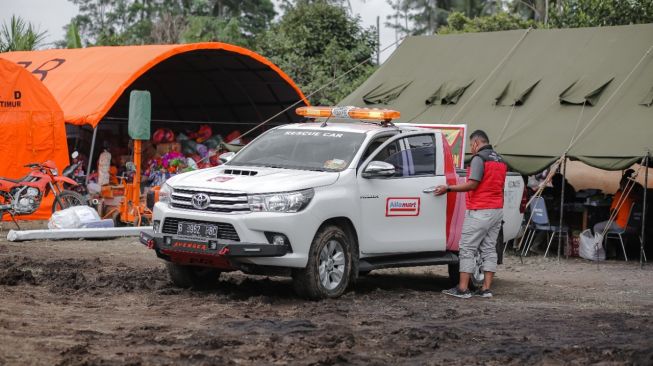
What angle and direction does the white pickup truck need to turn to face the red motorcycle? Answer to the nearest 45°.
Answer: approximately 90° to its right

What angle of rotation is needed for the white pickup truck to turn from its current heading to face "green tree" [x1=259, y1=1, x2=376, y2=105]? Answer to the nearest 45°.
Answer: approximately 135° to its right

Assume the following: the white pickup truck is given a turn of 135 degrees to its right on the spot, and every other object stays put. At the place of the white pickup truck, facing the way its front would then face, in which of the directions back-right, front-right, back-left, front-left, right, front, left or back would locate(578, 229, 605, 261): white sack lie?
front-right

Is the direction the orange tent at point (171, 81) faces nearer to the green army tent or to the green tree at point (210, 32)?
the green army tent

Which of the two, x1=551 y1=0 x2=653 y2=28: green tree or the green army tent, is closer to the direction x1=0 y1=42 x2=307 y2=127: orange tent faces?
the green army tent

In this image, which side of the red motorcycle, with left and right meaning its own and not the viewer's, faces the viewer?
right

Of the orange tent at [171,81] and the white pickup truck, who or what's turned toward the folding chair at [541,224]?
the orange tent

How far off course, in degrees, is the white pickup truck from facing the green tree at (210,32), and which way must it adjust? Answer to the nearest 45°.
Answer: approximately 135° to its right

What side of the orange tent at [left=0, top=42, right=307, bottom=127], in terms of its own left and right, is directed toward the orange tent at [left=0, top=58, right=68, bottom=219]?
right

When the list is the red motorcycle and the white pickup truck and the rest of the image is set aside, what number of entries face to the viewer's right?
1
